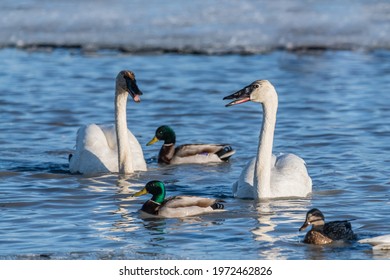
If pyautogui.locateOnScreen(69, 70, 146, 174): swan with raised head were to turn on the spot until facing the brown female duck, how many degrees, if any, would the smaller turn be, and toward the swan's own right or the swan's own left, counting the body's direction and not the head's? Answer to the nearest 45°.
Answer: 0° — it already faces it

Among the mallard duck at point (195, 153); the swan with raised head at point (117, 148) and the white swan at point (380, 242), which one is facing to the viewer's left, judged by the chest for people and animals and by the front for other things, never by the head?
the mallard duck

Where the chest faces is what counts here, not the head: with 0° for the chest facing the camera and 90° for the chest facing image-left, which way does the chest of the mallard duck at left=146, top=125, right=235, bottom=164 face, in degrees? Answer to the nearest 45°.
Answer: approximately 90°

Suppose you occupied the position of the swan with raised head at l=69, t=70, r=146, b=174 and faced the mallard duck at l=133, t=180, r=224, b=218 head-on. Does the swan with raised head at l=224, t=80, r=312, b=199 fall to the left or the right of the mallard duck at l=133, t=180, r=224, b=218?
left

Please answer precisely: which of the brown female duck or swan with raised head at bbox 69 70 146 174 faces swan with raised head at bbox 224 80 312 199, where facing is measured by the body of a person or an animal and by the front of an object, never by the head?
swan with raised head at bbox 69 70 146 174

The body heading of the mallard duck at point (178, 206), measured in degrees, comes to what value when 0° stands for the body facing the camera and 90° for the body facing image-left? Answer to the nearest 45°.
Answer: approximately 90°

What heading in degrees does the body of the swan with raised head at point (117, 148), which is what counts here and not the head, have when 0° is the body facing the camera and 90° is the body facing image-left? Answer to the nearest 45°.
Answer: approximately 315°
